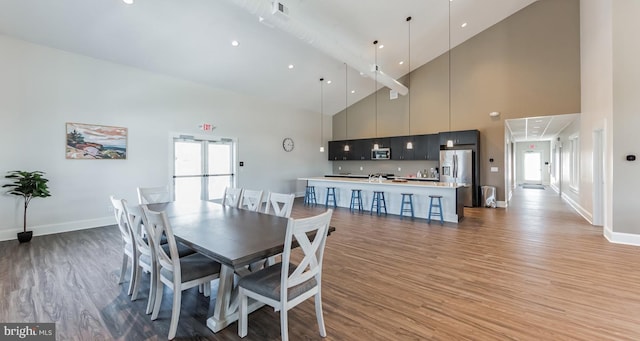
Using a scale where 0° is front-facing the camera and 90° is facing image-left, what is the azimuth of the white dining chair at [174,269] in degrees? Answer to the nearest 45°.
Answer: approximately 225°

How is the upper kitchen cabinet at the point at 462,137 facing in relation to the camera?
toward the camera

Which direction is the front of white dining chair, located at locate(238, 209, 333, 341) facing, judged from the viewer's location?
facing away from the viewer and to the left of the viewer

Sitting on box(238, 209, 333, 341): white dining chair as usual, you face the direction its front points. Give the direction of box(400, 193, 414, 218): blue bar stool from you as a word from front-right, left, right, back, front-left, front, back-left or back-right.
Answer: right

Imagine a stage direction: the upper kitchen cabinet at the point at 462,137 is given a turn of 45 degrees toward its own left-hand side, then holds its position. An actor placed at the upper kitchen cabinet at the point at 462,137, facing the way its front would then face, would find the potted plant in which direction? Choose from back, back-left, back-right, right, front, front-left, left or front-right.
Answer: right

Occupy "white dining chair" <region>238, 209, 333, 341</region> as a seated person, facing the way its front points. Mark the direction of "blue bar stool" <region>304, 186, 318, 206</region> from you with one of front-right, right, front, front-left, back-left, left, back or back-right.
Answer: front-right

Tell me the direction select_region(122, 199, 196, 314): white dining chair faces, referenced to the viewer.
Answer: facing away from the viewer and to the right of the viewer

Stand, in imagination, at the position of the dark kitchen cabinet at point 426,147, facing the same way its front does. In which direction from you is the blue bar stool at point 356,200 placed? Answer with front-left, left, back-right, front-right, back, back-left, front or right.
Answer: front-right

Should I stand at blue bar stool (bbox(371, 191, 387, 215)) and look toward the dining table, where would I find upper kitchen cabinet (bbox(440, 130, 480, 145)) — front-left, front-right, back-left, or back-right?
back-left

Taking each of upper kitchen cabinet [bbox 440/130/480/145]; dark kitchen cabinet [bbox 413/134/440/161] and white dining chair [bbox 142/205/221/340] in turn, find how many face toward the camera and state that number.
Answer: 2

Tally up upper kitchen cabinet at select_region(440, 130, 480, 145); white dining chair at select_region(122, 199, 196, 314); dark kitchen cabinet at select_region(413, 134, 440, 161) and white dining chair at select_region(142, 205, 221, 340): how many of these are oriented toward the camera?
2

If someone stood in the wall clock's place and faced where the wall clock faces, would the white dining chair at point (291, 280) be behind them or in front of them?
in front

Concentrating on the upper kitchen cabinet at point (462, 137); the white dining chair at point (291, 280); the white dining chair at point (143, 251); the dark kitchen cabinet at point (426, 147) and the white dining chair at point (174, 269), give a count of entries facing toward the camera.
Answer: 2

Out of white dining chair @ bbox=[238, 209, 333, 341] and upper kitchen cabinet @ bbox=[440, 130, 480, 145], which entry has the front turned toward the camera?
the upper kitchen cabinet

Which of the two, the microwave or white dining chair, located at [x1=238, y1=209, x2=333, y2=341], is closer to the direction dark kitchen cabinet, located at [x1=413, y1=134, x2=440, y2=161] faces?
the white dining chair
